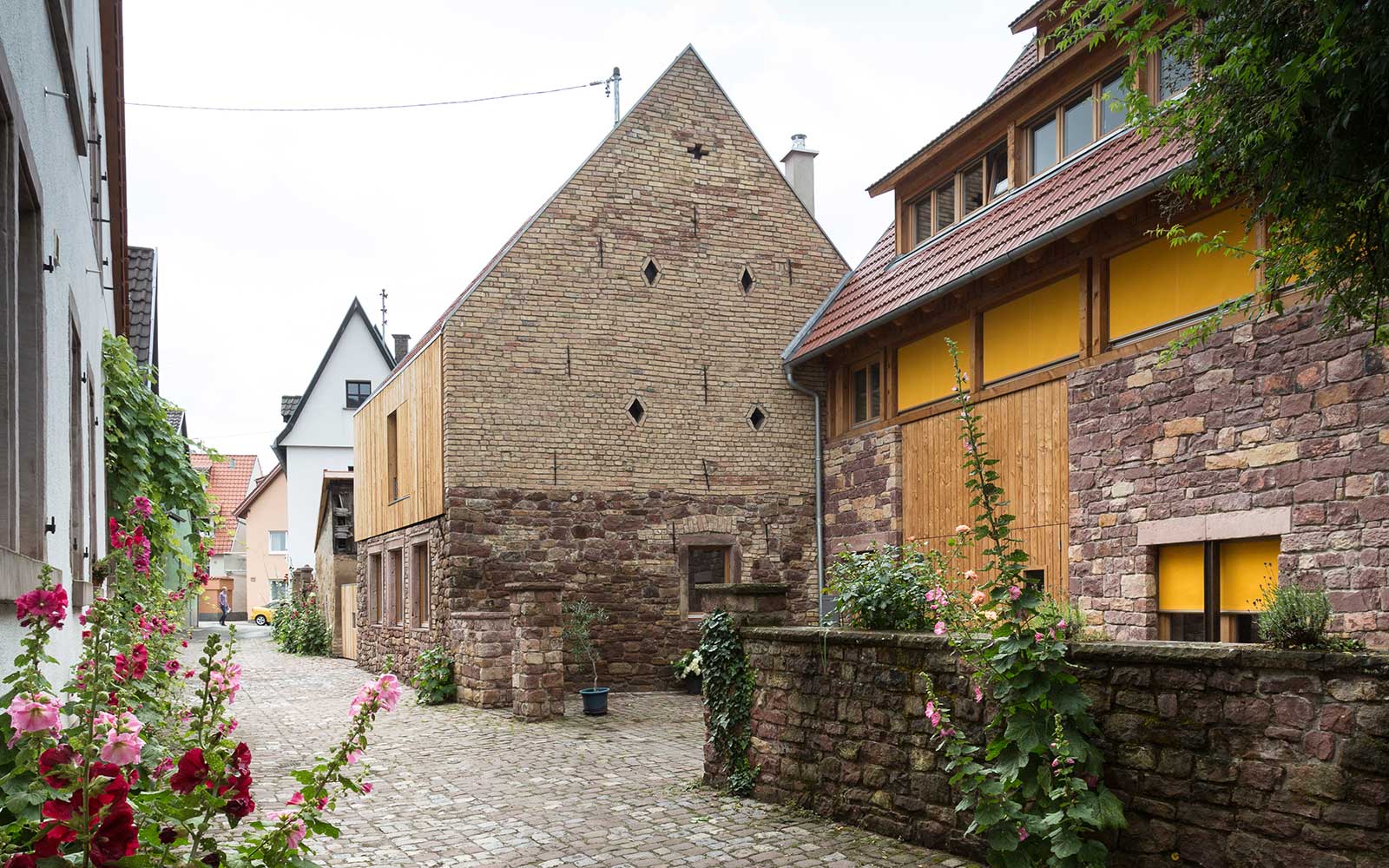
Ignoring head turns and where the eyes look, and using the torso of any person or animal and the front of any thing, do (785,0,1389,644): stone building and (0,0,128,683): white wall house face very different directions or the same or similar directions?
very different directions

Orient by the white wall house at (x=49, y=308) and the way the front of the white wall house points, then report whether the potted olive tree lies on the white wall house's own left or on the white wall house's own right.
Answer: on the white wall house's own left

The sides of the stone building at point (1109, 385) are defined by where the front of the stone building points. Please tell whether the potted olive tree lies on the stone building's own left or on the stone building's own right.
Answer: on the stone building's own right

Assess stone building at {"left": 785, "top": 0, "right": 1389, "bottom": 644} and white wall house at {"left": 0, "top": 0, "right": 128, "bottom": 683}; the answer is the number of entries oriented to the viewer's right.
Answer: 1

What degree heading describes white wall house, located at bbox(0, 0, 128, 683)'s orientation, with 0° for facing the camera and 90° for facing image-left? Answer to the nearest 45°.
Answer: approximately 270°

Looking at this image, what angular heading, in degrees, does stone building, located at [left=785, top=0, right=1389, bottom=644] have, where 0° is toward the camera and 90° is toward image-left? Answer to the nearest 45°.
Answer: approximately 45°
